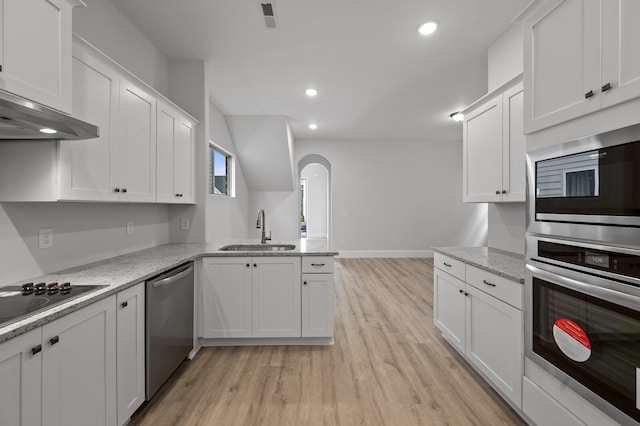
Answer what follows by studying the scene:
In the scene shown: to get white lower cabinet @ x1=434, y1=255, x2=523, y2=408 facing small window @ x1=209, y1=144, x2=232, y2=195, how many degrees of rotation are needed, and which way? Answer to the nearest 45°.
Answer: approximately 45° to its right

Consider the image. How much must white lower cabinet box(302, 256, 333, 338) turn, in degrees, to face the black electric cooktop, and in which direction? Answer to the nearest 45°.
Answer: approximately 45° to its right

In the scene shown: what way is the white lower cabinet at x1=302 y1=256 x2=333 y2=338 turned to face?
toward the camera

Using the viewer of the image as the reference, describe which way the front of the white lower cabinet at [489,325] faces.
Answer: facing the viewer and to the left of the viewer

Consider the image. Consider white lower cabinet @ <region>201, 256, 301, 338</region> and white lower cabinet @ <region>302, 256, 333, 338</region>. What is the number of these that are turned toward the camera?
2

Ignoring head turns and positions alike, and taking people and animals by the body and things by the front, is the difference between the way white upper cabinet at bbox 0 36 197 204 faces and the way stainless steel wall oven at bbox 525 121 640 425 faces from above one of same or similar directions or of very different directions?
very different directions

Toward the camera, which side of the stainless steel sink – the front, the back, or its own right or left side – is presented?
front

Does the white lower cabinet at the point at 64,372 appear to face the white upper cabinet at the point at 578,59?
yes

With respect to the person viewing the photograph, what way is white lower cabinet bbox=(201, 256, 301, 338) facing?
facing the viewer

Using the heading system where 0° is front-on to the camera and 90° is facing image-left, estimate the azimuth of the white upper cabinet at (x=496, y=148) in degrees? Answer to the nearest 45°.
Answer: approximately 45°

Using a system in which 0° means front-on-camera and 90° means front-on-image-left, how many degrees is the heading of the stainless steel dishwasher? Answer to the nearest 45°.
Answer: approximately 315°

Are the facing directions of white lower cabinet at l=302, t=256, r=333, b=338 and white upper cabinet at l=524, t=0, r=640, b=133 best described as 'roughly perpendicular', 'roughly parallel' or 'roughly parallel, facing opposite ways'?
roughly perpendicular

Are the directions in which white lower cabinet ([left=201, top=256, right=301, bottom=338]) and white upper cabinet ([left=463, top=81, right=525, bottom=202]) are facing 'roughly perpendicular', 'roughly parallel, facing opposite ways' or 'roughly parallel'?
roughly perpendicular

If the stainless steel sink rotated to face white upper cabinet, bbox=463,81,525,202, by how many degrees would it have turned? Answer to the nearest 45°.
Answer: approximately 45° to its left

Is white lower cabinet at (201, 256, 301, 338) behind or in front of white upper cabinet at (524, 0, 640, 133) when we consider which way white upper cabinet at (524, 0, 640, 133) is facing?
in front

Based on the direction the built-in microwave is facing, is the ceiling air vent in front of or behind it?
in front

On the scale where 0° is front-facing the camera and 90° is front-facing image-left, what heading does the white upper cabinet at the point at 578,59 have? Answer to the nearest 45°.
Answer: approximately 45°
